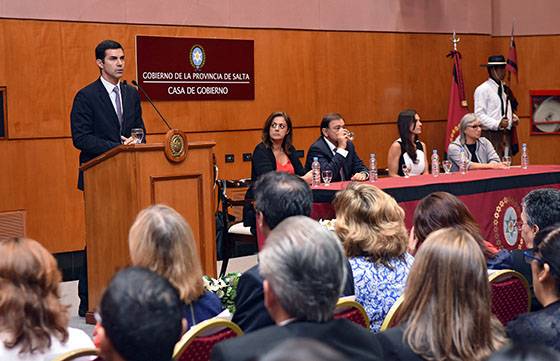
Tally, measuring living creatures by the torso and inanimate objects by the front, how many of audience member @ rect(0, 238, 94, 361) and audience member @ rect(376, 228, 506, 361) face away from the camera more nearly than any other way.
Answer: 2

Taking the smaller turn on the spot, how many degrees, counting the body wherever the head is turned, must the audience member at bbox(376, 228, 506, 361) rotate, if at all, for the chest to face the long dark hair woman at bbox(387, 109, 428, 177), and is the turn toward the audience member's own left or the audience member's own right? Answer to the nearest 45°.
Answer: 0° — they already face them

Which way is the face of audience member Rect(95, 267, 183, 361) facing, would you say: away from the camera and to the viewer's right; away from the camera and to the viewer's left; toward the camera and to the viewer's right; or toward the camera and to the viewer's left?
away from the camera and to the viewer's left

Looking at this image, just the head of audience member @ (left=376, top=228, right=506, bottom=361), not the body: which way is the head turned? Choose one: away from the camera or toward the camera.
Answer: away from the camera

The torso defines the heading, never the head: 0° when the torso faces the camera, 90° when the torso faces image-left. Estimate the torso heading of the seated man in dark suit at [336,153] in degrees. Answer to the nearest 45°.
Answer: approximately 315°

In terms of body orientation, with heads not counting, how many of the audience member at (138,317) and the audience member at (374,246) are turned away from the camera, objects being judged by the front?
2

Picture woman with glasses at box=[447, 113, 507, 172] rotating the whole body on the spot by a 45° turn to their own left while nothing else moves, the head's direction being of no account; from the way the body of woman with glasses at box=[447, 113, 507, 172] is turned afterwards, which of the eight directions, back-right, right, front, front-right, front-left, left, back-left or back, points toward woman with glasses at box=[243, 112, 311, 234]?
back-right

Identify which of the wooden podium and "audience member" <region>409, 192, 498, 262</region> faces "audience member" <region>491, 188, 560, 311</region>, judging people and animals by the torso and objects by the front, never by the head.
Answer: the wooden podium

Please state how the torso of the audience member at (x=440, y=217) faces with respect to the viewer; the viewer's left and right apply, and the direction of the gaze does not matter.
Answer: facing away from the viewer and to the left of the viewer

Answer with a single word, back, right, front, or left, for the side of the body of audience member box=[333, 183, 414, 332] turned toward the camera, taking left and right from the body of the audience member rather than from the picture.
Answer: back

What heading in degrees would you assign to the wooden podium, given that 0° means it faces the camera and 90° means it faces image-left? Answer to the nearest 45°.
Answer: approximately 315°

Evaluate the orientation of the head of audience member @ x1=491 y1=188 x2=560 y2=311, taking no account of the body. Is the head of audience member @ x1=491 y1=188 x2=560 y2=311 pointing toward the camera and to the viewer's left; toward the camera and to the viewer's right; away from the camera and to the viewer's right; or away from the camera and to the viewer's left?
away from the camera and to the viewer's left

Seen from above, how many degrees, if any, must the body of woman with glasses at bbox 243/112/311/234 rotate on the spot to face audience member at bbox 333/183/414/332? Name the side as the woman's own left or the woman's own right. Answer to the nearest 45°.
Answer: approximately 45° to the woman's own right
